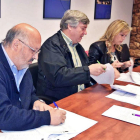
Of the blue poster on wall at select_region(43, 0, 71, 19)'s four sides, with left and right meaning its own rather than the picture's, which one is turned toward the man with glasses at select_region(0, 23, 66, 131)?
front

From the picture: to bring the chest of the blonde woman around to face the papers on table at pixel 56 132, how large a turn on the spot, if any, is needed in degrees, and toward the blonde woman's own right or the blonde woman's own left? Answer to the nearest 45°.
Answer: approximately 45° to the blonde woman's own right

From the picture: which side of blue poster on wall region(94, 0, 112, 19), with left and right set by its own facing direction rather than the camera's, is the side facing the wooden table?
front

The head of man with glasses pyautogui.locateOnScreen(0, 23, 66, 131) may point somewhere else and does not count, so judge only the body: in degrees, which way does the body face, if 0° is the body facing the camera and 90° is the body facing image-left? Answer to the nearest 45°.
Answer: approximately 315°

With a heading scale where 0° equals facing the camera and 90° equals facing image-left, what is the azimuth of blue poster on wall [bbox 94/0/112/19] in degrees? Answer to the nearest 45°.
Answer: approximately 0°

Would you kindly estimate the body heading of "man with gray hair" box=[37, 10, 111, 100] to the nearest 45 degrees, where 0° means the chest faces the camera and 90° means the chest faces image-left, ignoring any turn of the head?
approximately 315°

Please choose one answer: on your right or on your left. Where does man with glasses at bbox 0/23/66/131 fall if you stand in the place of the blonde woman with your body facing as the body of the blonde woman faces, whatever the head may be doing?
on your right

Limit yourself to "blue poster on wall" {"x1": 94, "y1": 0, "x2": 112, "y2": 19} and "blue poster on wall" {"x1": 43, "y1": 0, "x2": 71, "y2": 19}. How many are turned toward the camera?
2
